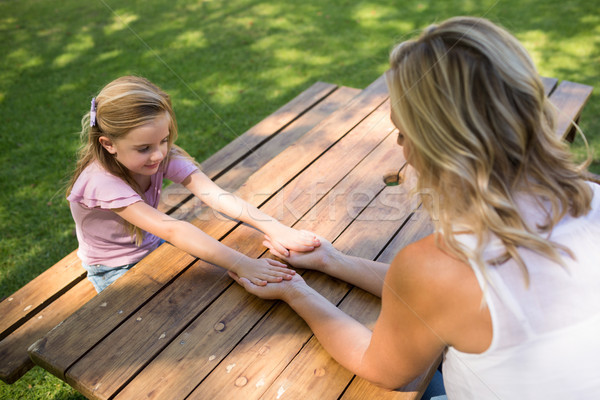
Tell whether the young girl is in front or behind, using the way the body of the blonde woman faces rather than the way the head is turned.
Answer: in front

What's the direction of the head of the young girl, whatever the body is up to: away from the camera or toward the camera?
toward the camera

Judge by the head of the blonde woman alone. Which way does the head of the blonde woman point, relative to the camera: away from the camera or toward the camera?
away from the camera

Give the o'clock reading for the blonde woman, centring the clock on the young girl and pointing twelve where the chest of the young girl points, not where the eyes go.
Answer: The blonde woman is roughly at 12 o'clock from the young girl.

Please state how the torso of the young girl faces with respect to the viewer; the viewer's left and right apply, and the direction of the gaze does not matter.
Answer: facing the viewer and to the right of the viewer

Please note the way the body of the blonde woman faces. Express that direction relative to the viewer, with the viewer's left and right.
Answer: facing away from the viewer and to the left of the viewer
